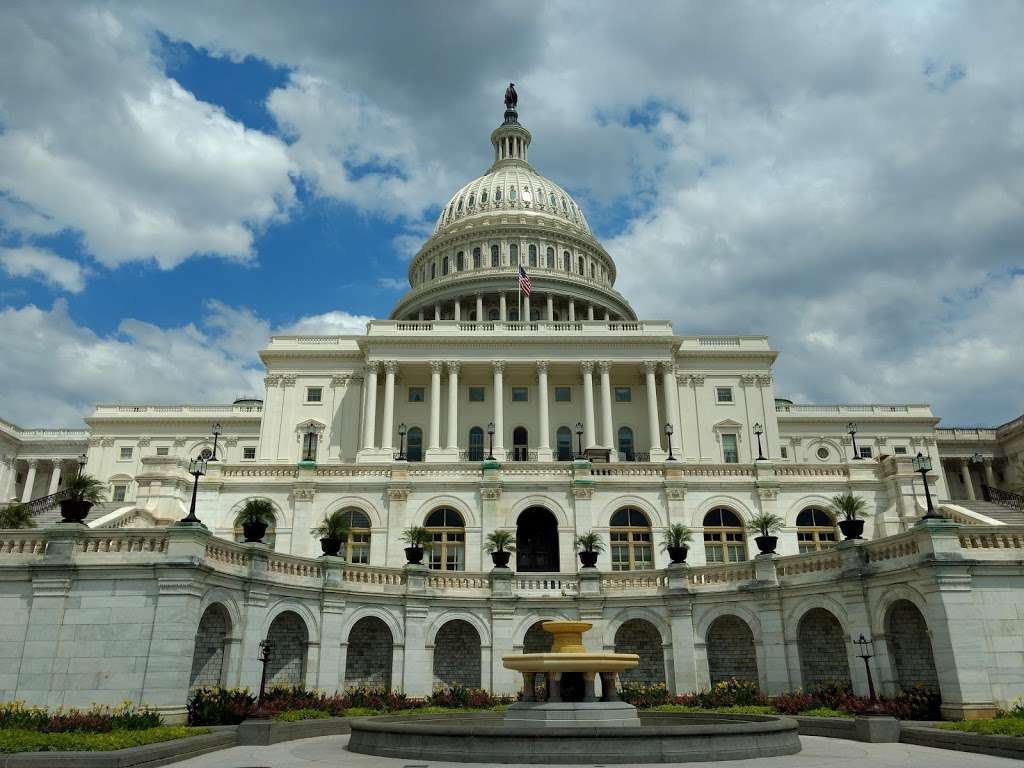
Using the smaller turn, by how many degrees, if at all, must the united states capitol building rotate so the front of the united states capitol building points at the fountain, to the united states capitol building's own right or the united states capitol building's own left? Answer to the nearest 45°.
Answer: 0° — it already faces it

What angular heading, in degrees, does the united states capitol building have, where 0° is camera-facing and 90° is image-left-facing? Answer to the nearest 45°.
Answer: approximately 0°

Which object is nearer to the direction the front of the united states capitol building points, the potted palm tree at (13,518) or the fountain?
the fountain

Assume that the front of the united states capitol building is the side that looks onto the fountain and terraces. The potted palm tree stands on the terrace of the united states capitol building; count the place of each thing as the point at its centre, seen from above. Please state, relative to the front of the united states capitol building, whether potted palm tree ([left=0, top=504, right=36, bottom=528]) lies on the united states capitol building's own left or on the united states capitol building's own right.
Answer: on the united states capitol building's own right

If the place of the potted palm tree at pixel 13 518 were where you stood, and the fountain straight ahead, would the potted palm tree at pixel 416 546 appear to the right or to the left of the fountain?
left
